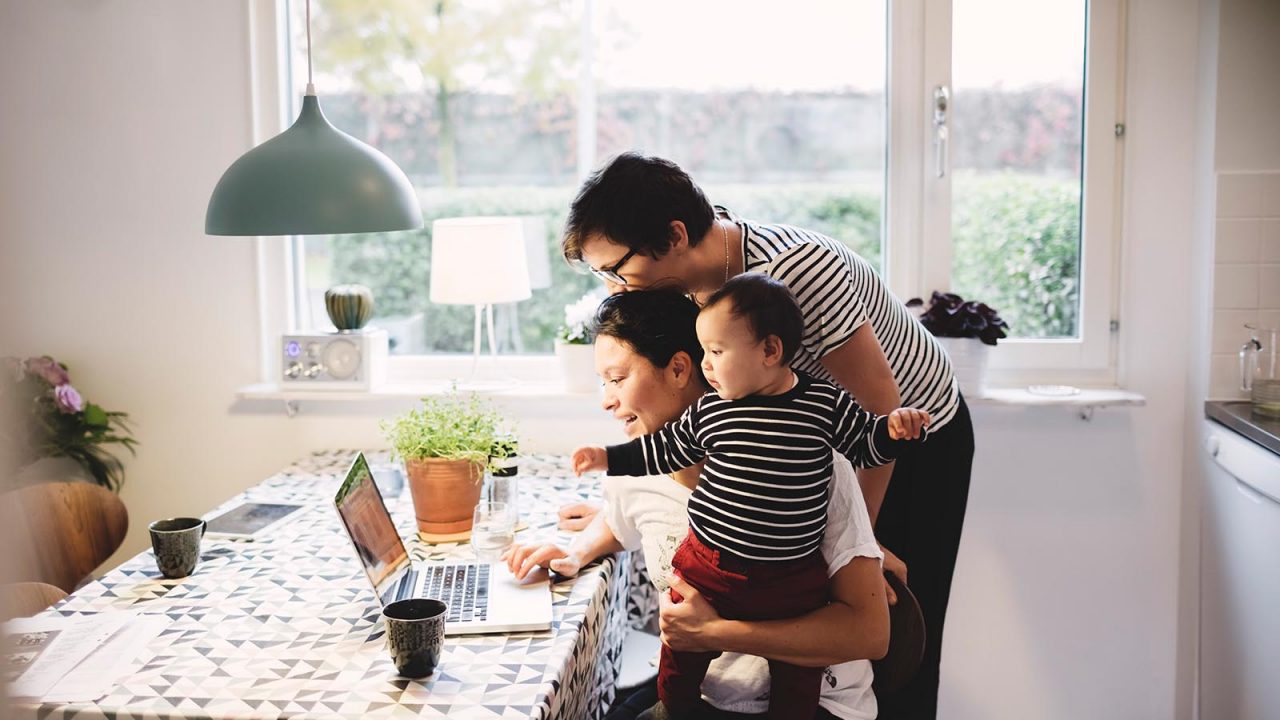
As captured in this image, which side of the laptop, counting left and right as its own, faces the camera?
right

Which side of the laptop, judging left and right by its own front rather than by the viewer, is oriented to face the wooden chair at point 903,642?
front

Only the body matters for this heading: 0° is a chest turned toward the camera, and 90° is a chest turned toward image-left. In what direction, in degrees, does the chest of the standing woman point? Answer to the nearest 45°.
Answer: approximately 90°

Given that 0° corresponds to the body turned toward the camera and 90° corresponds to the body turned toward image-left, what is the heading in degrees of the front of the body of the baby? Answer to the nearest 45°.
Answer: approximately 45°

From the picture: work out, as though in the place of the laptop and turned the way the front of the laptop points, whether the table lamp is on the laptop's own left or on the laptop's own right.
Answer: on the laptop's own left

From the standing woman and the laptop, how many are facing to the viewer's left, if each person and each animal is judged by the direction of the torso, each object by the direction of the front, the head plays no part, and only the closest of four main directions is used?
1

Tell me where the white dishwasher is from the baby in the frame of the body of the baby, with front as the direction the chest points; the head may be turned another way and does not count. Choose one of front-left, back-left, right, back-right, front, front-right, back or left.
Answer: back

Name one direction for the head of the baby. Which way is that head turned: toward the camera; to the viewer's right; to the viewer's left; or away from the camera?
to the viewer's left

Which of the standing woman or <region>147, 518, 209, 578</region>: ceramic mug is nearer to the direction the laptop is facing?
the standing woman

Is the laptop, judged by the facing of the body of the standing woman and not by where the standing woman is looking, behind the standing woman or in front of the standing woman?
in front
